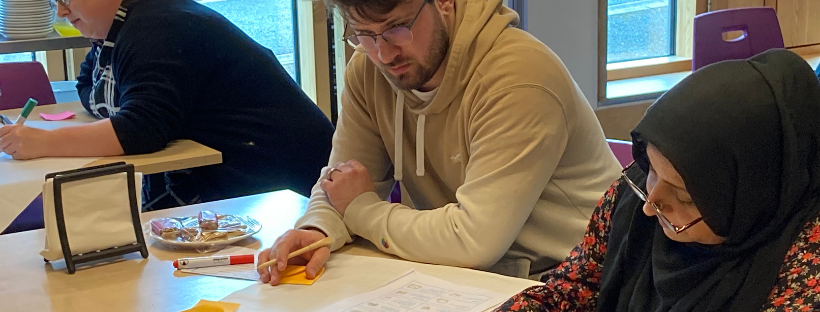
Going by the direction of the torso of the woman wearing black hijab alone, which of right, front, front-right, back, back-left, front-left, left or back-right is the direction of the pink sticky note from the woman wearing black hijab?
right

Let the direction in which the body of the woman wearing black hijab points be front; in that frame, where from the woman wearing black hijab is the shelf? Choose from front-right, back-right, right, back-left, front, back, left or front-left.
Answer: right

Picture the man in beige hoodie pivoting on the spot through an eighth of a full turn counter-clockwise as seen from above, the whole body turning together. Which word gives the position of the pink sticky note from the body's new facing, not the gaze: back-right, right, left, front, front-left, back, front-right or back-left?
back-right

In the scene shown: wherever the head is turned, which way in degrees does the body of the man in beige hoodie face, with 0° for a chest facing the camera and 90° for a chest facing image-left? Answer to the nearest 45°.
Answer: approximately 45°

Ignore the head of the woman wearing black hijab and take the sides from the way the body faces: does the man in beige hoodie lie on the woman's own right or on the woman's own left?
on the woman's own right

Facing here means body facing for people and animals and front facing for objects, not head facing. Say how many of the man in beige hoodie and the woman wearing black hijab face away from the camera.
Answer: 0

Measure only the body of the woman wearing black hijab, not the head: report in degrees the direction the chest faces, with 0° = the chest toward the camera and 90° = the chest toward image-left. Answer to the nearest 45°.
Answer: approximately 45°

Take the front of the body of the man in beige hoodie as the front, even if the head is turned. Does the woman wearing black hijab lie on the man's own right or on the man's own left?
on the man's own left
